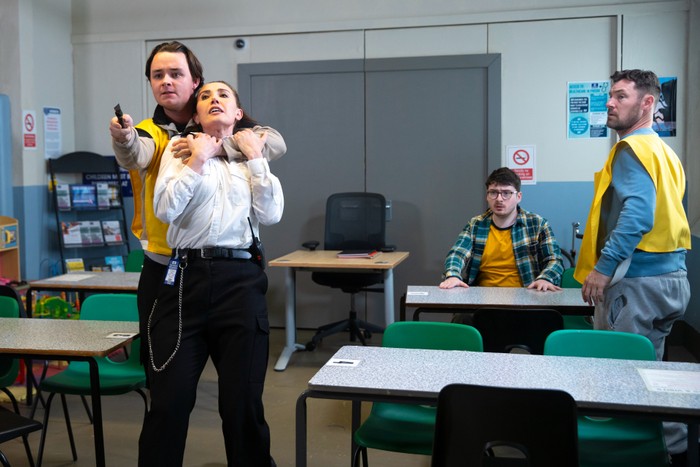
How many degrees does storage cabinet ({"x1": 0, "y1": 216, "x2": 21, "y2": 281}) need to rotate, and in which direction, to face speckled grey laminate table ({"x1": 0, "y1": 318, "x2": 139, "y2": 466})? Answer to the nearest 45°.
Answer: approximately 45° to its right

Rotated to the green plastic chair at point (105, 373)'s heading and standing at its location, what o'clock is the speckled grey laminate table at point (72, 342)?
The speckled grey laminate table is roughly at 1 o'clock from the green plastic chair.

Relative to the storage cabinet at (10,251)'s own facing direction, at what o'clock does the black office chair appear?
The black office chair is roughly at 11 o'clock from the storage cabinet.

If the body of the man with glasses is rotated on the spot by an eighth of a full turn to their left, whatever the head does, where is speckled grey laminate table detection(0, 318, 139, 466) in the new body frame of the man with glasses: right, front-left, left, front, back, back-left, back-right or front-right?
right

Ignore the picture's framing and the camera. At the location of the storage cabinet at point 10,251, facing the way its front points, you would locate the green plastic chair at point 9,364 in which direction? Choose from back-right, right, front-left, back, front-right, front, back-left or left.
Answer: front-right

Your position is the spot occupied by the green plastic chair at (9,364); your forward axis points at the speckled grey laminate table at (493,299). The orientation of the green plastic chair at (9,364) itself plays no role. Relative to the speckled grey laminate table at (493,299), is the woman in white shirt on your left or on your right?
right

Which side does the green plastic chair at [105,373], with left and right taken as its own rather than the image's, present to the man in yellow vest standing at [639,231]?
left

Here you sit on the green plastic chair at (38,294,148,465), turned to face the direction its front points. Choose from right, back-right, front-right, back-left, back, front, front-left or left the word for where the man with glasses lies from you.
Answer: back-left

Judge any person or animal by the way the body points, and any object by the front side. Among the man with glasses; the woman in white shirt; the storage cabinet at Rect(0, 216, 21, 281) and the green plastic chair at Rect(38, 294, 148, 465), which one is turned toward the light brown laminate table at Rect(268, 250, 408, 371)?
the storage cabinet

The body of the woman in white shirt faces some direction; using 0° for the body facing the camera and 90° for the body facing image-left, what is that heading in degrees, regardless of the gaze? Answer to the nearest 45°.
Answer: approximately 0°

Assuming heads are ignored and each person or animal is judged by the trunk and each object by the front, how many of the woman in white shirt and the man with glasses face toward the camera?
2
